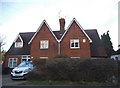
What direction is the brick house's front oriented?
toward the camera

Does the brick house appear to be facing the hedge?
yes
